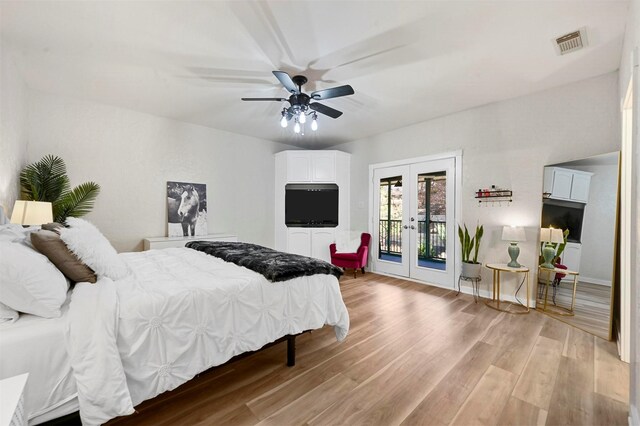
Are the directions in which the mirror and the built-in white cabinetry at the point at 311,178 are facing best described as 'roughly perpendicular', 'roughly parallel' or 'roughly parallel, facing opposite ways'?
roughly perpendicular

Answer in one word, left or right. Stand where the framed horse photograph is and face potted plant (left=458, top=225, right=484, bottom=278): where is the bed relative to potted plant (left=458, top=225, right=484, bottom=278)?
right

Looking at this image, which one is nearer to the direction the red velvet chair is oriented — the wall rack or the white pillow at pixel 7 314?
the white pillow

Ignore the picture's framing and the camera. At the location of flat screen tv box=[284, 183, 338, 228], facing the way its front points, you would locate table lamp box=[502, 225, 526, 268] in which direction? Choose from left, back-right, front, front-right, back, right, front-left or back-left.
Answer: front-left

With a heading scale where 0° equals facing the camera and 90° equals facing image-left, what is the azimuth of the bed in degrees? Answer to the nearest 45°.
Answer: approximately 225°

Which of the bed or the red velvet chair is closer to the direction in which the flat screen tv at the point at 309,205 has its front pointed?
the bed

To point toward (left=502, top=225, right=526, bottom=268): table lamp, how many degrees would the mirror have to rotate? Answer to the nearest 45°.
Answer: approximately 45° to its right

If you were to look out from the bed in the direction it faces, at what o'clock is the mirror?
The mirror is roughly at 2 o'clock from the bed.
